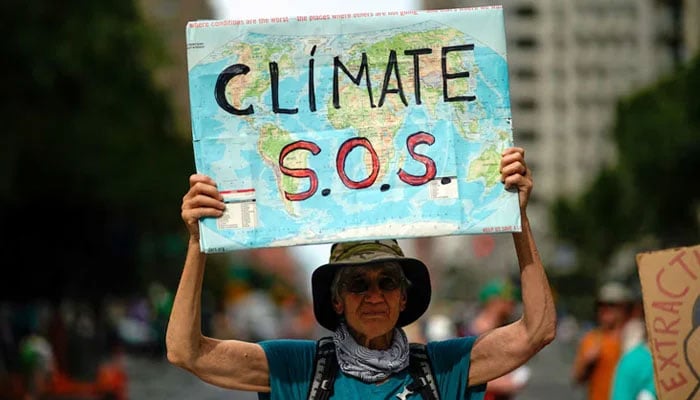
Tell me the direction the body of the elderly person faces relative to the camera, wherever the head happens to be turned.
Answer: toward the camera

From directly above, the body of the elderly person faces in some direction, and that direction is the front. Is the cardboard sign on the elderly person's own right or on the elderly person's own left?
on the elderly person's own left

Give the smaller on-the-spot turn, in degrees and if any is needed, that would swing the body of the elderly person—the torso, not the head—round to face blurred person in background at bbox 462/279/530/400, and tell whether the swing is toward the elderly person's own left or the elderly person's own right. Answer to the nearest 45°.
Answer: approximately 180°

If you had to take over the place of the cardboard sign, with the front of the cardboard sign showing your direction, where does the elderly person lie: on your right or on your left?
on your right

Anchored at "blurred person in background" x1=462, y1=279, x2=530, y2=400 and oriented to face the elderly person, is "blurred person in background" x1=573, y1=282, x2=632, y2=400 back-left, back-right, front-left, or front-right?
back-left

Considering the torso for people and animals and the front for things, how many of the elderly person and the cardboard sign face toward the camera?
2
